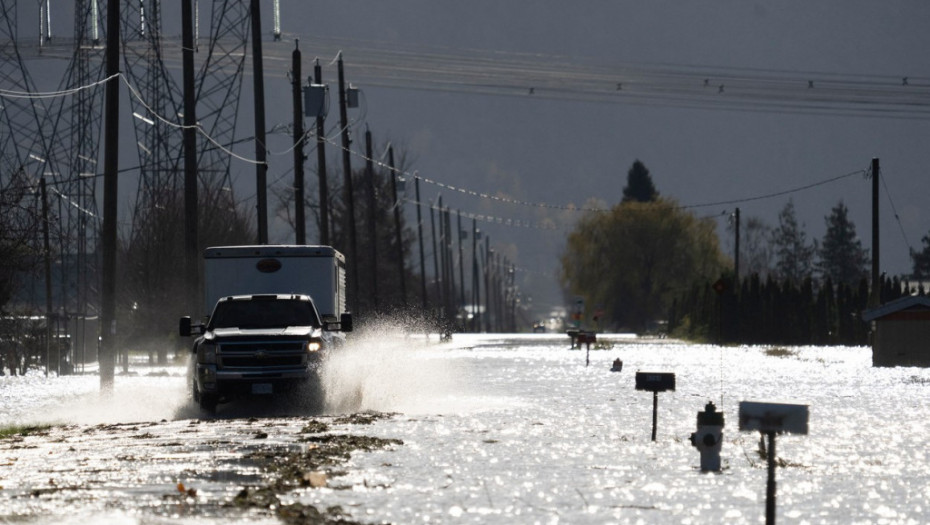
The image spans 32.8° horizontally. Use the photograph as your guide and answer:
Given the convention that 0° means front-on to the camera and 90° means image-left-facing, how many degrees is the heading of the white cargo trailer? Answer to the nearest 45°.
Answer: approximately 0°

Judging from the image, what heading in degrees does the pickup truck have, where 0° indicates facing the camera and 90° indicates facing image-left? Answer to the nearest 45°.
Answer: approximately 0°

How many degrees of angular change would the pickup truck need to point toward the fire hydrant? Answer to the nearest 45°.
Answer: approximately 45° to its left

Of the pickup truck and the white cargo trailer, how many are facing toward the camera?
2

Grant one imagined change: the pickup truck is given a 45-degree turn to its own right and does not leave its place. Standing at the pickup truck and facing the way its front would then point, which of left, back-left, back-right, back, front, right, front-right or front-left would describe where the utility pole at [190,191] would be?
back-right

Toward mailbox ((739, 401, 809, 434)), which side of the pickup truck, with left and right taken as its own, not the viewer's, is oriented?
front

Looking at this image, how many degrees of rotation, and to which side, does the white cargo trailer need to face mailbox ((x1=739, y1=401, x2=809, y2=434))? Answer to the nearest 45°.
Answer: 0° — it already faces it

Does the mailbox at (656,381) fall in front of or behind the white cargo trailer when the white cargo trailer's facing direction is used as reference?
in front

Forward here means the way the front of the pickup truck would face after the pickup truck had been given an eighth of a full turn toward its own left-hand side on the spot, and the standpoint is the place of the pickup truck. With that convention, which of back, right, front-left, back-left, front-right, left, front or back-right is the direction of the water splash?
left

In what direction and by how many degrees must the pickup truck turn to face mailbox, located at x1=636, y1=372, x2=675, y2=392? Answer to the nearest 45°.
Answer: approximately 45° to its left
